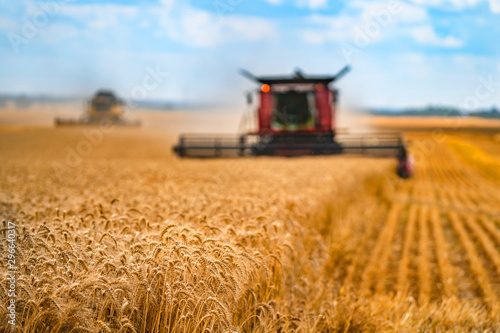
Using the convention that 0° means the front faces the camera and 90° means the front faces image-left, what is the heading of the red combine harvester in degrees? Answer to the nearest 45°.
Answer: approximately 0°
